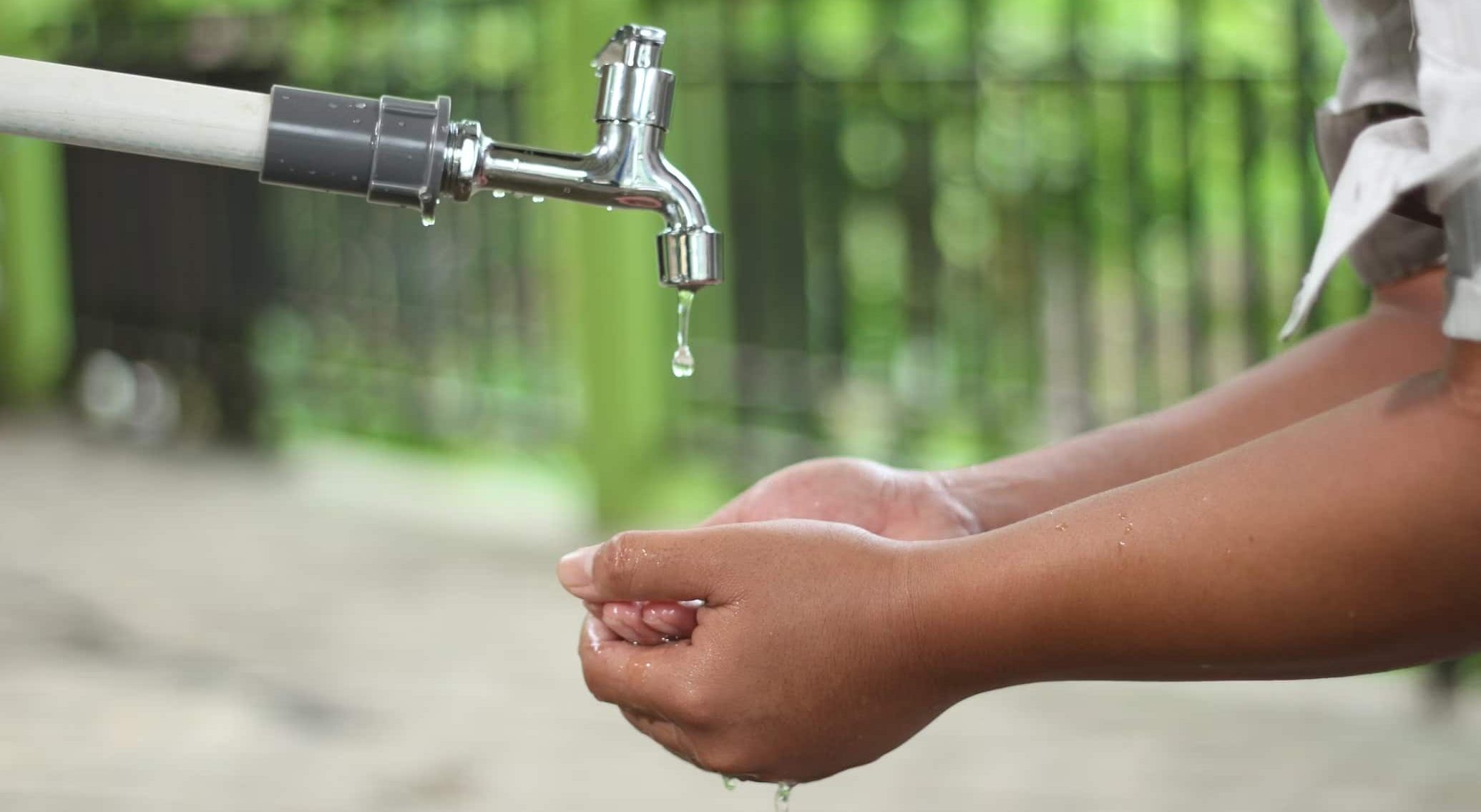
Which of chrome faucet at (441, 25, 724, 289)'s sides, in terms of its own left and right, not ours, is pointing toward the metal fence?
left

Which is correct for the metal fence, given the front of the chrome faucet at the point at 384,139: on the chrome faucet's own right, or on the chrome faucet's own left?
on the chrome faucet's own left

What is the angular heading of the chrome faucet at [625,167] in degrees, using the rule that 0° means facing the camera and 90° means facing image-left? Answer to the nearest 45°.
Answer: approximately 270°

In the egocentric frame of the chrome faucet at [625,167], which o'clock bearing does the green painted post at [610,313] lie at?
The green painted post is roughly at 9 o'clock from the chrome faucet.
